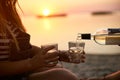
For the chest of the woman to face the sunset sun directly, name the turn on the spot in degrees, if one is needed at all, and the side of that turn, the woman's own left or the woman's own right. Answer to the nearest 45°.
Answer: approximately 90° to the woman's own left

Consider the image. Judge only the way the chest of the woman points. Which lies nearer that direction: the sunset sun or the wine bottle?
the wine bottle

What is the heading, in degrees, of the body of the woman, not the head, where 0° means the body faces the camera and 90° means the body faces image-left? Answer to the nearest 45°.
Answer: approximately 270°
